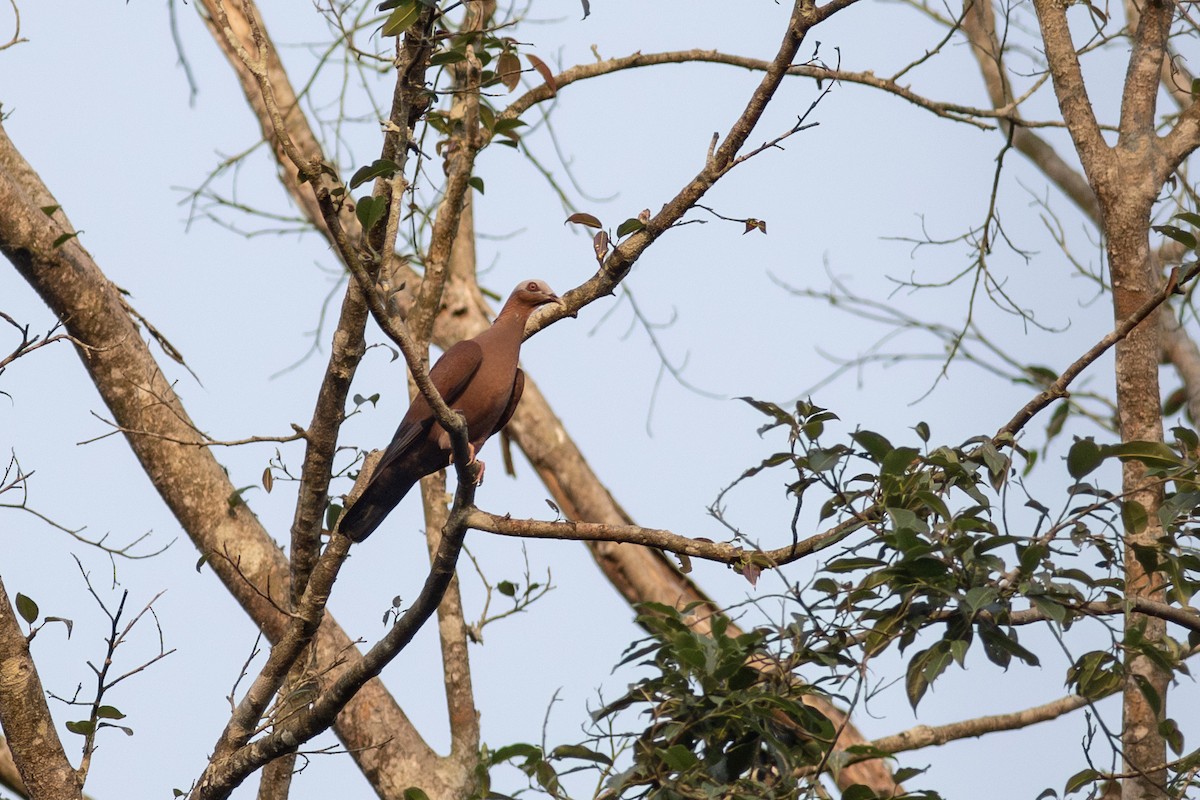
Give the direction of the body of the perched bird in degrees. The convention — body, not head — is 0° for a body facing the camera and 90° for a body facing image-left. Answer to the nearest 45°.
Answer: approximately 315°

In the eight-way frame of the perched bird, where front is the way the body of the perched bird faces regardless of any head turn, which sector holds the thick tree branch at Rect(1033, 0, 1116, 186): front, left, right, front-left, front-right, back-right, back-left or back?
front-left

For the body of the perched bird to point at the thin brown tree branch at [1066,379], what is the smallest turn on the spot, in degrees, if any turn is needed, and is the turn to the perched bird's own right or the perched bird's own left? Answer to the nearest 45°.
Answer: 0° — it already faces it

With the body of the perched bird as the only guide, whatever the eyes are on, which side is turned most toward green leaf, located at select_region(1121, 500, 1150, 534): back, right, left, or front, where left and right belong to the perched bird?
front

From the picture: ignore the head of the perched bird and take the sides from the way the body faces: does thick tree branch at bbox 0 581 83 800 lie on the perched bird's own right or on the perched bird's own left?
on the perched bird's own right

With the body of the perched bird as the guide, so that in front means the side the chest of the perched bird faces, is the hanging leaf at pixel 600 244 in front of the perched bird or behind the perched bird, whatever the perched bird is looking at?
in front
